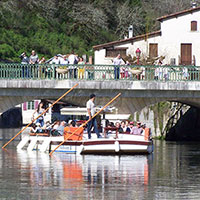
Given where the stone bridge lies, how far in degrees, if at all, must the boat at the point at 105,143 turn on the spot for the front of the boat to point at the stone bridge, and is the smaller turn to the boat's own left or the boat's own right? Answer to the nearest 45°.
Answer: approximately 90° to the boat's own left

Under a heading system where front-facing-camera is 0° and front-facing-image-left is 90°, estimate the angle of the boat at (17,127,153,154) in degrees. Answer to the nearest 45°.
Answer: approximately 270°

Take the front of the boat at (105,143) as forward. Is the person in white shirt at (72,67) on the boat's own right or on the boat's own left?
on the boat's own left
